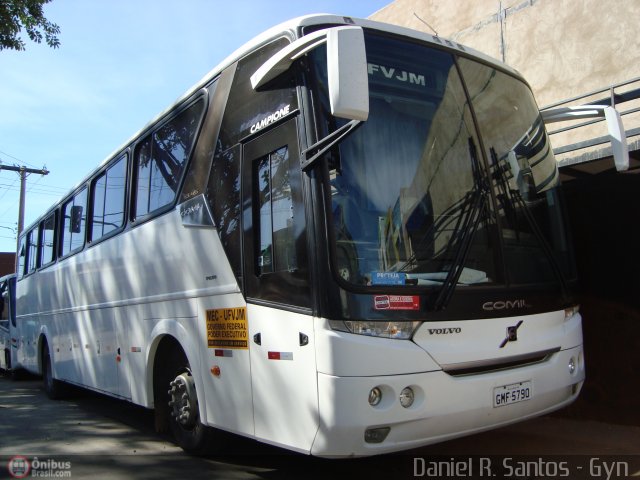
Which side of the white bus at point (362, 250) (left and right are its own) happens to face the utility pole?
back

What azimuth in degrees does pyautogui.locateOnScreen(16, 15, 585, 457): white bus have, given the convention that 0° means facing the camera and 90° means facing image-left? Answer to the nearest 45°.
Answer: approximately 315°
